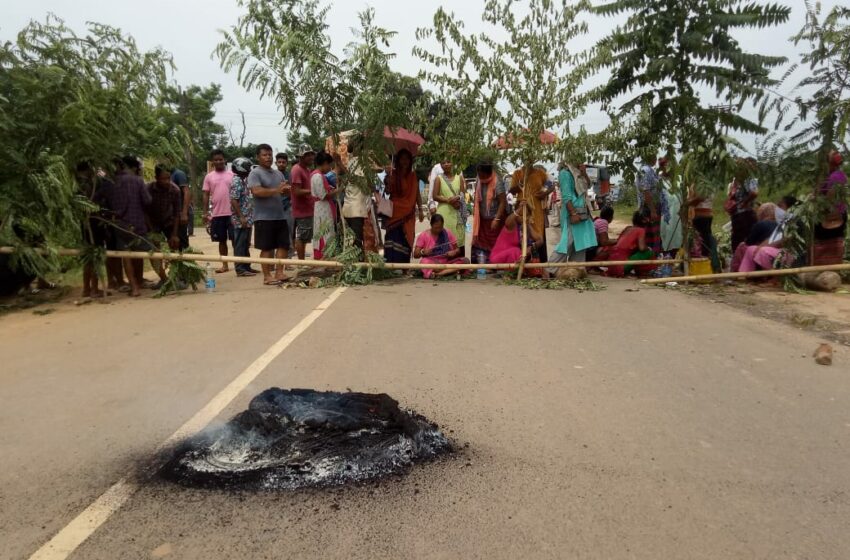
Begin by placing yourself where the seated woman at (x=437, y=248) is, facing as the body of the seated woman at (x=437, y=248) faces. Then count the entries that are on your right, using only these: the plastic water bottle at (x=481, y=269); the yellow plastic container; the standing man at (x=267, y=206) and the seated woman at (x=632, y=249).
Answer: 1

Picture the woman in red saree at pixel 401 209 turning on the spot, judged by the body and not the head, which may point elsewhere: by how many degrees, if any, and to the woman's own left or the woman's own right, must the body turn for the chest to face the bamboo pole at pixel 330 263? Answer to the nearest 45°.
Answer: approximately 45° to the woman's own right

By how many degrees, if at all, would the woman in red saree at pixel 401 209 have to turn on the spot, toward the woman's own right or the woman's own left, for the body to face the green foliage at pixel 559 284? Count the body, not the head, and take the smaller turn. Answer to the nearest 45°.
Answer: approximately 45° to the woman's own left

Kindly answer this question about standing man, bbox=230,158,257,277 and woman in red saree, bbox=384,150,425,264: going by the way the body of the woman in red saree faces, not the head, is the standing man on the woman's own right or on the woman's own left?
on the woman's own right

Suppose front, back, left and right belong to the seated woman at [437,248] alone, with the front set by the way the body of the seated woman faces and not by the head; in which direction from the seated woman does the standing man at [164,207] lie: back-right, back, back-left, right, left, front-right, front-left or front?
right

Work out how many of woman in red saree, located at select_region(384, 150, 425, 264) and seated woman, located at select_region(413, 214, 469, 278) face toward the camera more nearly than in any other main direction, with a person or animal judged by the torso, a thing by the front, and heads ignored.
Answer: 2

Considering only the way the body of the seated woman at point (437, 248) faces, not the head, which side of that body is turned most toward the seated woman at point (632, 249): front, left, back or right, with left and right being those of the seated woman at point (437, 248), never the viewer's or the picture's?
left

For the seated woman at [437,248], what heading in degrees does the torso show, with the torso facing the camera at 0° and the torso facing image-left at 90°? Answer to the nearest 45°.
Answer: approximately 0°

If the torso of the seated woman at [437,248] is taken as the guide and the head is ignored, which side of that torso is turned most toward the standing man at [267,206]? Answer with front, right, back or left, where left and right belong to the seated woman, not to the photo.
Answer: right

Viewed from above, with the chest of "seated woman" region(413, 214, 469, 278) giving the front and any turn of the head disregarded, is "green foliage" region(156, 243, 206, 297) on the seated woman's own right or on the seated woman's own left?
on the seated woman's own right

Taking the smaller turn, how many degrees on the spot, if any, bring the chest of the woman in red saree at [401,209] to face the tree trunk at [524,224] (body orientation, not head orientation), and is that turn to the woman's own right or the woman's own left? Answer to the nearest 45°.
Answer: approximately 90° to the woman's own left
